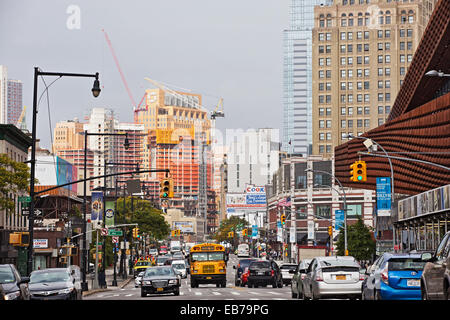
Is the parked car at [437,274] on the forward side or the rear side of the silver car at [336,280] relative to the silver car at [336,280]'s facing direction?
on the rear side

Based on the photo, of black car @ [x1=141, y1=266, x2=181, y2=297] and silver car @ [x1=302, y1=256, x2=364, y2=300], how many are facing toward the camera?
1

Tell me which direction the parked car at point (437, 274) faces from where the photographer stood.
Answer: facing away from the viewer and to the left of the viewer

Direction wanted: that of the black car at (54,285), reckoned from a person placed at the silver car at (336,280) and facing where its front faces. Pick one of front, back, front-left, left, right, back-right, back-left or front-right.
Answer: left

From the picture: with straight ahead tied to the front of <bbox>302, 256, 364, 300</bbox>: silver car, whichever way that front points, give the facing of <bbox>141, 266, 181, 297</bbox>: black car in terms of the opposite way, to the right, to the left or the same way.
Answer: the opposite way

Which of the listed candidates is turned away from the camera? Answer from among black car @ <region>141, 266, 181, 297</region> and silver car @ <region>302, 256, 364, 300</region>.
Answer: the silver car

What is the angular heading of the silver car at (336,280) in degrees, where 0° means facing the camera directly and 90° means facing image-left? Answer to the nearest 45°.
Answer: approximately 180°
